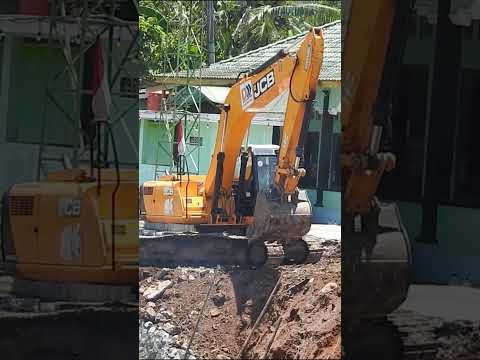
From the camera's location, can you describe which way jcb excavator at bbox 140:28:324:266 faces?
facing the viewer and to the right of the viewer

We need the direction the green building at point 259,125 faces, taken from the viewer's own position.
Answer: facing the viewer
